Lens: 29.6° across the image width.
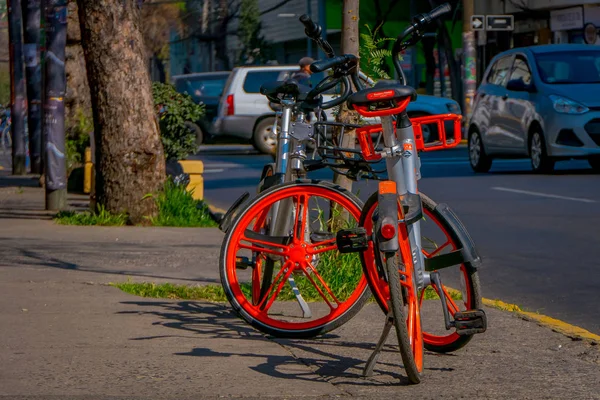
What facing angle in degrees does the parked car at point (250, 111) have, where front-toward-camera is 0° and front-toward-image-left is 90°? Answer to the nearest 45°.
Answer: approximately 270°

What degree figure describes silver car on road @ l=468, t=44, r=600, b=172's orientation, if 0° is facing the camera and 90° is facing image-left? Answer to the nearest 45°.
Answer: approximately 315°

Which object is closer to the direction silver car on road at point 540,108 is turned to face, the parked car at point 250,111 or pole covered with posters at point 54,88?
the pole covered with posters

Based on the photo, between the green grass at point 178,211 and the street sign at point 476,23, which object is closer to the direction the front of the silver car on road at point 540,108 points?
the green grass

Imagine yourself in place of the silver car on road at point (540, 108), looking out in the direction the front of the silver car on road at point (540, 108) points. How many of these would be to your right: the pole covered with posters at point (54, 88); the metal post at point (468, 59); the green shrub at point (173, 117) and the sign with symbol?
2

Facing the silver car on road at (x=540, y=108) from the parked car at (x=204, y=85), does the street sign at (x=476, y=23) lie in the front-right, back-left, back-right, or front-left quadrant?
front-left

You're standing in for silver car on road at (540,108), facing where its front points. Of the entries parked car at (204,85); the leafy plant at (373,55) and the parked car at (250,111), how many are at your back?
2

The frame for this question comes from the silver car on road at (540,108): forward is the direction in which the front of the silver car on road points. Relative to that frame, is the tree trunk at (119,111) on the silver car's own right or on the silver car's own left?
on the silver car's own right

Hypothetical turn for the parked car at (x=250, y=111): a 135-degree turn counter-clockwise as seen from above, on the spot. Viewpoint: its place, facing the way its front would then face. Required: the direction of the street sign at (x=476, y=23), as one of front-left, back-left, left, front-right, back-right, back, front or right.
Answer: right

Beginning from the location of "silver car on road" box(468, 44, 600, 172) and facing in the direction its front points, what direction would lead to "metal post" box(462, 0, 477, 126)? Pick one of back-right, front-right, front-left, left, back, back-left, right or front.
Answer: back-left
